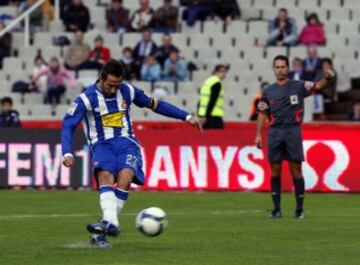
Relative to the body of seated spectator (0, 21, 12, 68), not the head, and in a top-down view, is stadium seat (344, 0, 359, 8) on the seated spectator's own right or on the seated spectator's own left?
on the seated spectator's own left

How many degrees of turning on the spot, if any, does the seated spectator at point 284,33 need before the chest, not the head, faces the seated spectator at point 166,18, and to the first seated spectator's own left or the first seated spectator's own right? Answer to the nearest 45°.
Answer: approximately 90° to the first seated spectator's own right

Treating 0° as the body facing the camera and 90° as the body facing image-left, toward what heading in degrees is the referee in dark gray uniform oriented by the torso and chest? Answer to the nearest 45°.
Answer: approximately 0°

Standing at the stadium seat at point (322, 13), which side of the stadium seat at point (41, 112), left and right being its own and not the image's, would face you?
left

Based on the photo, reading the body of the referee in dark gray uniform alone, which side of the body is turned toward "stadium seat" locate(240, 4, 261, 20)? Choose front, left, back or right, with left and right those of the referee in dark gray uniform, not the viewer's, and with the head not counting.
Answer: back

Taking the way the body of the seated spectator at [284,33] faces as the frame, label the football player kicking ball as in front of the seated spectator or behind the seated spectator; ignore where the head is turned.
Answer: in front

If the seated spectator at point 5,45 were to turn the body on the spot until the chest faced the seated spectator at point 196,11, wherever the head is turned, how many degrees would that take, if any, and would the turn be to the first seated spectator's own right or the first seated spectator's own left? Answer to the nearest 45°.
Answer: approximately 90° to the first seated spectator's own left

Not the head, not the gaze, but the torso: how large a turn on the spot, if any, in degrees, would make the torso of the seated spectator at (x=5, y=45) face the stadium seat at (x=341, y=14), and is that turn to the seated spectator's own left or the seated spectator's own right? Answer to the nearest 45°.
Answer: approximately 90° to the seated spectator's own left
